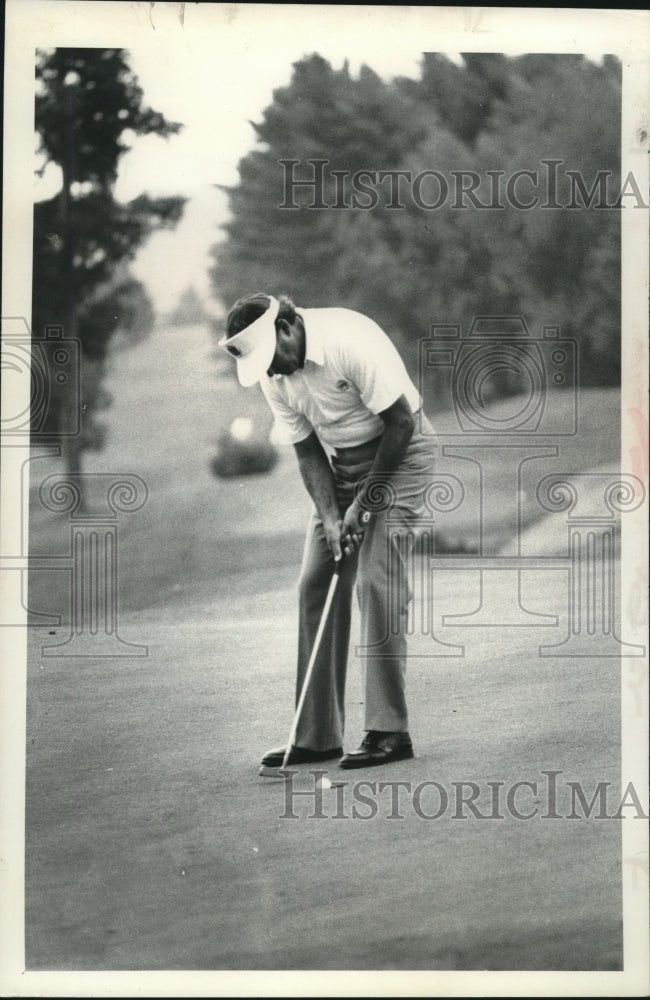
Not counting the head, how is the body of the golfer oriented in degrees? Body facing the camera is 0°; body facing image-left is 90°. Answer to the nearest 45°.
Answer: approximately 45°
